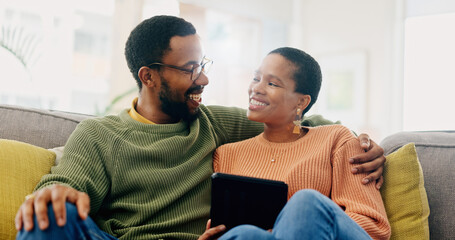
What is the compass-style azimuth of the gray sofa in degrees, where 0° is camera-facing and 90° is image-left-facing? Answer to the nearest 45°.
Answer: approximately 0°
